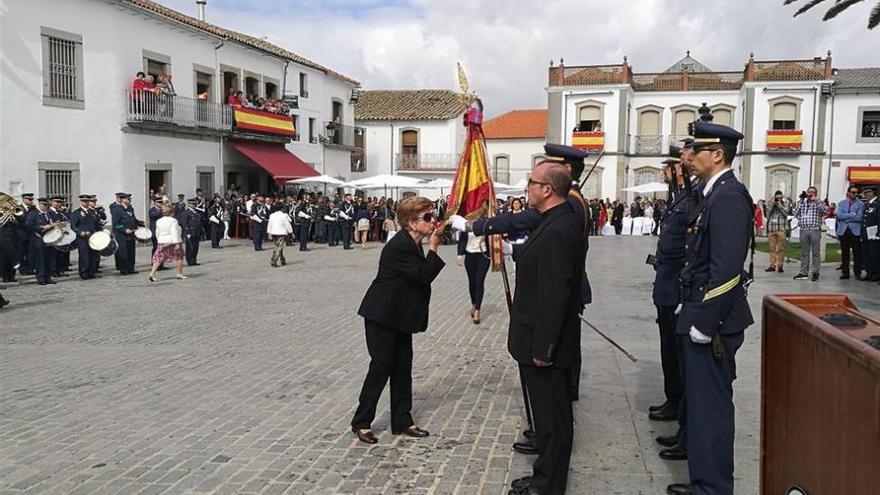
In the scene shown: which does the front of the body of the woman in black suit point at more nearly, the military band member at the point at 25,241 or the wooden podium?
the wooden podium

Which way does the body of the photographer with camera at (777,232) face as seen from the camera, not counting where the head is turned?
toward the camera

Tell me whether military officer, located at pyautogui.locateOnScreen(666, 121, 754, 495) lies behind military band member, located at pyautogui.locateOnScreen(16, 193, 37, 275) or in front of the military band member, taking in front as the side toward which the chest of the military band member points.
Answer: in front

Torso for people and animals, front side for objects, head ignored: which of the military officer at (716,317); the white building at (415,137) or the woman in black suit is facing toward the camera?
the white building

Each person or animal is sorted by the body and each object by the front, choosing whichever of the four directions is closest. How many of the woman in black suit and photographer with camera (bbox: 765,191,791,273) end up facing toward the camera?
1

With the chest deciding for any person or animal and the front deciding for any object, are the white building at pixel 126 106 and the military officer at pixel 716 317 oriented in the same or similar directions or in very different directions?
very different directions

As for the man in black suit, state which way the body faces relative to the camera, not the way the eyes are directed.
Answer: to the viewer's left

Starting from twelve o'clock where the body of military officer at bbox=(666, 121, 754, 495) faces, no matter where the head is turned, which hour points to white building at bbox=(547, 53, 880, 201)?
The white building is roughly at 3 o'clock from the military officer.

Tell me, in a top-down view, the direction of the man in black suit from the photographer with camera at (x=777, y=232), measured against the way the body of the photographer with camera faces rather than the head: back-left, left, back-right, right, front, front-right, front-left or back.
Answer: front

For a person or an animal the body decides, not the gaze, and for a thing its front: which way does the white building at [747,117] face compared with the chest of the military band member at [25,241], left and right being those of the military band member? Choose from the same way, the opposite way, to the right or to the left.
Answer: to the right

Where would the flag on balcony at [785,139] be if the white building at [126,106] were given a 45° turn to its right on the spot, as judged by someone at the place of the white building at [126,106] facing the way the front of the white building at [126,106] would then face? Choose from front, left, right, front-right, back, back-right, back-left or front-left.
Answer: left

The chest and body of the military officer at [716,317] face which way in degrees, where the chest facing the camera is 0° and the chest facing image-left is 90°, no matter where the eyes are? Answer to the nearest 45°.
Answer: approximately 90°

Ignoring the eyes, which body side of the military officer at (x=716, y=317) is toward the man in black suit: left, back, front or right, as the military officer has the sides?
front

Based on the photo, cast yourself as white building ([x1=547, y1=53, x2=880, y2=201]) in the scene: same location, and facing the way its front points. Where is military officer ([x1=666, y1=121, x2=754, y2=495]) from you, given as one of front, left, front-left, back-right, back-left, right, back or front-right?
front

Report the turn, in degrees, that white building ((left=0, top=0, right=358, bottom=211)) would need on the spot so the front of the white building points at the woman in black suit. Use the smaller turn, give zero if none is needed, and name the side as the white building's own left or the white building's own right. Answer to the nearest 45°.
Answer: approximately 45° to the white building's own right

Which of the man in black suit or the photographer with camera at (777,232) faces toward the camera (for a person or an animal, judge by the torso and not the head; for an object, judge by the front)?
the photographer with camera

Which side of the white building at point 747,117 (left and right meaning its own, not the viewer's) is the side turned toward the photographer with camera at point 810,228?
front

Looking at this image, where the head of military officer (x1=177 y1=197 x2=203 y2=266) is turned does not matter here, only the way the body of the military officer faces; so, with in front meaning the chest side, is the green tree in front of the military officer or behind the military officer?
in front

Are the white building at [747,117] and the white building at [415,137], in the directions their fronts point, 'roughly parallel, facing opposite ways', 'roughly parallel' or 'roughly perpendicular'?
roughly parallel

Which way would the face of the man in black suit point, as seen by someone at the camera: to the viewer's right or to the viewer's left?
to the viewer's left

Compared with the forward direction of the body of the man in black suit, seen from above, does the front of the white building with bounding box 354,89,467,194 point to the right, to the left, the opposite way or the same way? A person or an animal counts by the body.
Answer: to the left

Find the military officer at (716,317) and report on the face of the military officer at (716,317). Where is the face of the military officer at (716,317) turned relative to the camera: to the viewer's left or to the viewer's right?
to the viewer's left
